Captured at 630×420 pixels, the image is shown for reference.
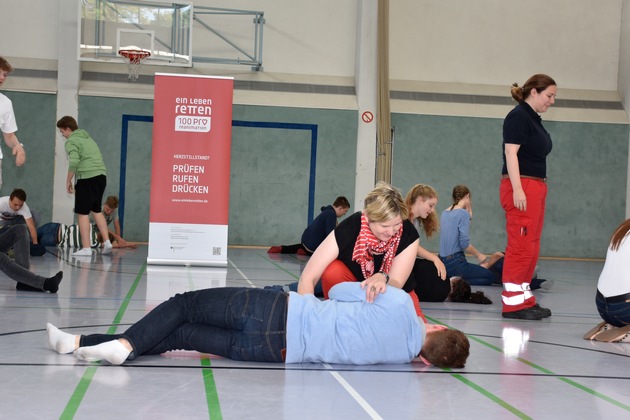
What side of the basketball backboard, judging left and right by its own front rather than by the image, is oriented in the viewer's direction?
front

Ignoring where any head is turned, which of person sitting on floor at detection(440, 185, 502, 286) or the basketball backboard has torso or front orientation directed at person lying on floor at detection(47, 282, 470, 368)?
the basketball backboard

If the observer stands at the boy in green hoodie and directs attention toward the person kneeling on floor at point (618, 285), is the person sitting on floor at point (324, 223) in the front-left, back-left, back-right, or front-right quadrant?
front-left

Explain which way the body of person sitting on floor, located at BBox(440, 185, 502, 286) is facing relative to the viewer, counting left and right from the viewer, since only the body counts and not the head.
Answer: facing away from the viewer and to the right of the viewer

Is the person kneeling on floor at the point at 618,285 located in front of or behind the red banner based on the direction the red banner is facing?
in front

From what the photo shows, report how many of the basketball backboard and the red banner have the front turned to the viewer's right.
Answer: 0

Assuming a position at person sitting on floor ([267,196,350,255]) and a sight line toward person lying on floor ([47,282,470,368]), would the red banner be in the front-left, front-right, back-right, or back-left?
front-right

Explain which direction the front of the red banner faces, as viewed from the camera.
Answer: facing the viewer

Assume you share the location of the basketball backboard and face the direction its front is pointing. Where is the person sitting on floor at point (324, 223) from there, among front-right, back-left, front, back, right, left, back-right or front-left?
front-left
